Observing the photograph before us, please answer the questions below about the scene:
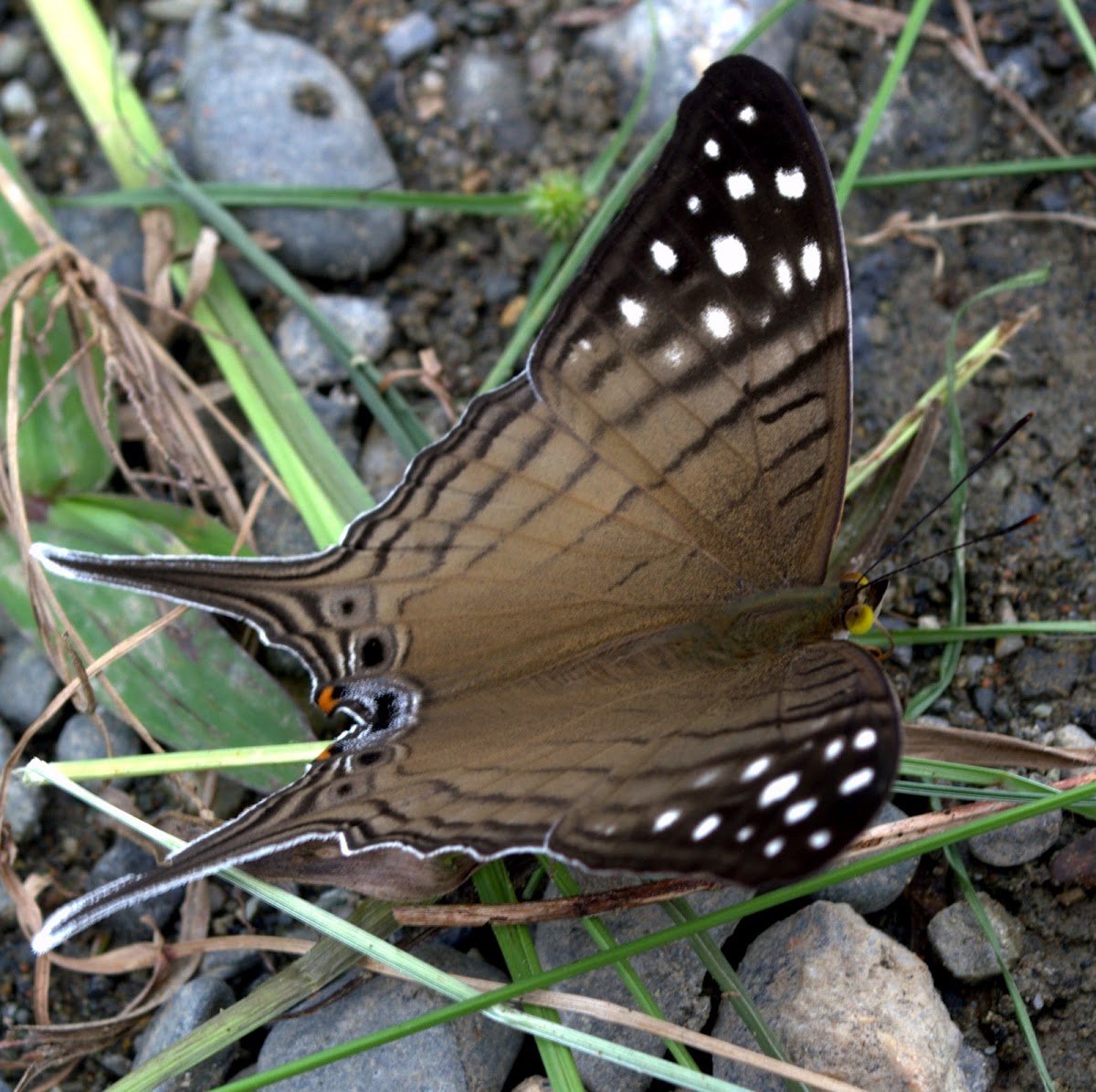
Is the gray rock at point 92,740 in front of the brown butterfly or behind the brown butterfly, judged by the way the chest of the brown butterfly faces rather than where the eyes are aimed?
behind

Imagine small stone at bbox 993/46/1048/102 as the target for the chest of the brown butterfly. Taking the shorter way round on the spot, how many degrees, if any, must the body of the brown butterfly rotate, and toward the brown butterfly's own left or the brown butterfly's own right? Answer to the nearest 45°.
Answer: approximately 45° to the brown butterfly's own left

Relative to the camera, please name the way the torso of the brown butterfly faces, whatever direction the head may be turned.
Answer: to the viewer's right

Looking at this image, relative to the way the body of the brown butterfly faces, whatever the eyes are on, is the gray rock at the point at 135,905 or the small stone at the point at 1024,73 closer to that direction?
the small stone

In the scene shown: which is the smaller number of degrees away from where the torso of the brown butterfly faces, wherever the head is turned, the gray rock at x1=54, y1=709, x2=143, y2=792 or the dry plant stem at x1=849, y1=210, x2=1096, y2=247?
the dry plant stem

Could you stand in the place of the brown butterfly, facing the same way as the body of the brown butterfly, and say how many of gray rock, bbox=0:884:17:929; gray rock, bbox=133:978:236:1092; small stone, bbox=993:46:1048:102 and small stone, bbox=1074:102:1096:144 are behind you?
2

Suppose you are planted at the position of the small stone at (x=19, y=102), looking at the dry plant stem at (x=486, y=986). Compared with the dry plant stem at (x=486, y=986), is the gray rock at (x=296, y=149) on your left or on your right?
left

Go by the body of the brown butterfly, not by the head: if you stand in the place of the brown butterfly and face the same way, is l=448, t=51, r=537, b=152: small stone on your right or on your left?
on your left

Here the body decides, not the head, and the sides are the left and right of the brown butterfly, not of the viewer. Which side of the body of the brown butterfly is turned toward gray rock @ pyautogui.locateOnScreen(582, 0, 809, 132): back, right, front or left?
left

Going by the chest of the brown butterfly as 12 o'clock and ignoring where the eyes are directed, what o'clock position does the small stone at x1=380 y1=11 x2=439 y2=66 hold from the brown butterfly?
The small stone is roughly at 9 o'clock from the brown butterfly.

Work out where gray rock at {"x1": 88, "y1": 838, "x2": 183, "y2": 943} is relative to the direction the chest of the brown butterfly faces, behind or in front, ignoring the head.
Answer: behind

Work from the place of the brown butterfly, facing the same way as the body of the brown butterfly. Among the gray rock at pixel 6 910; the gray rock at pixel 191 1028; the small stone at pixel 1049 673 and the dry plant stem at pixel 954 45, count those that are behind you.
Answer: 2

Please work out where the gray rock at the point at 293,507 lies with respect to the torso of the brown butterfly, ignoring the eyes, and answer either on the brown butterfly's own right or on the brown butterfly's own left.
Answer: on the brown butterfly's own left

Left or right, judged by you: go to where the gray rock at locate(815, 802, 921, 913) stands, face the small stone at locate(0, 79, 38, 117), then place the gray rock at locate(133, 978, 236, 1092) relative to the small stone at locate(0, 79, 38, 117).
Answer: left
